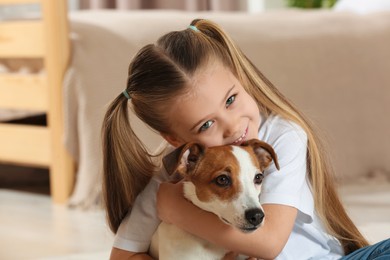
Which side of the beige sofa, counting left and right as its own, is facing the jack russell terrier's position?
front

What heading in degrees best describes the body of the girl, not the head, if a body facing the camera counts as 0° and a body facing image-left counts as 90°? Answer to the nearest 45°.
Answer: approximately 0°

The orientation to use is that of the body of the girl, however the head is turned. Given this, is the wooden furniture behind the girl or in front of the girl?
behind

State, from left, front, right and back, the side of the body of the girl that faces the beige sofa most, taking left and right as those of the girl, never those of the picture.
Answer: back

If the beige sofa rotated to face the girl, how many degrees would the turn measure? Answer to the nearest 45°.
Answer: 0° — it already faces them

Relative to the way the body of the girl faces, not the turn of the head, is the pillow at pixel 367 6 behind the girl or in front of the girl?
behind

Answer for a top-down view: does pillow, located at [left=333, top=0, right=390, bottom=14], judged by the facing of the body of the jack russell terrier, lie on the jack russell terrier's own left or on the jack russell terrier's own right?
on the jack russell terrier's own left

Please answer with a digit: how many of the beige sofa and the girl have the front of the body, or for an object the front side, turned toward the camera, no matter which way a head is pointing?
2

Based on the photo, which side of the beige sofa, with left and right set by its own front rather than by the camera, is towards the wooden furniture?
right
